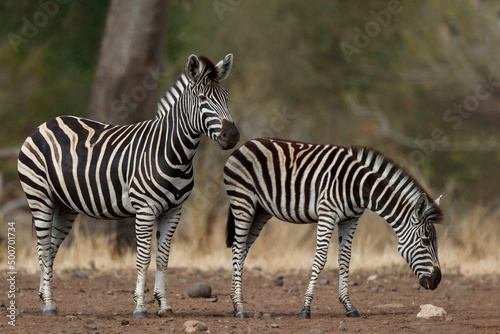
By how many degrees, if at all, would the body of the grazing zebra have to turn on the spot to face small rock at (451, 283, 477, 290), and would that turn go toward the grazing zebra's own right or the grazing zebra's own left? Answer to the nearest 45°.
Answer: approximately 45° to the grazing zebra's own left

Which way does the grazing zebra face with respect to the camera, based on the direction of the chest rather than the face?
to the viewer's right

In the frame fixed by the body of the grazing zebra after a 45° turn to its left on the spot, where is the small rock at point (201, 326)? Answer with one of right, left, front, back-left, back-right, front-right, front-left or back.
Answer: back

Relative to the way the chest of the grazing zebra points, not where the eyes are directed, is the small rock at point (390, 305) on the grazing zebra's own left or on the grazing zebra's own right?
on the grazing zebra's own left

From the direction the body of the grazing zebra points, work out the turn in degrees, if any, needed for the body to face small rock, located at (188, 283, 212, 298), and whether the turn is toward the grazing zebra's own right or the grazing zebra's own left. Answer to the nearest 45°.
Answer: approximately 135° to the grazing zebra's own left

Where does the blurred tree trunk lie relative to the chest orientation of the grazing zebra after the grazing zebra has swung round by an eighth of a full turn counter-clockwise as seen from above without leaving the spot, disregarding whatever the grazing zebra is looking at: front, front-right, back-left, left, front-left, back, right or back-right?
left

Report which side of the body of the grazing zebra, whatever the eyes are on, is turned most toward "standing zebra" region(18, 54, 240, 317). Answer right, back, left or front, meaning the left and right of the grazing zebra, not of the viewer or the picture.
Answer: back

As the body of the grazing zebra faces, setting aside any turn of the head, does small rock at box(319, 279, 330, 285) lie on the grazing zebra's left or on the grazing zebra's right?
on the grazing zebra's left

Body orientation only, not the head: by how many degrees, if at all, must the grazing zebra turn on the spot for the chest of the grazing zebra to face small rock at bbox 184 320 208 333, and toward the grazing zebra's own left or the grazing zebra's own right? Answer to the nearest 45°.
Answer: approximately 135° to the grazing zebra's own right
